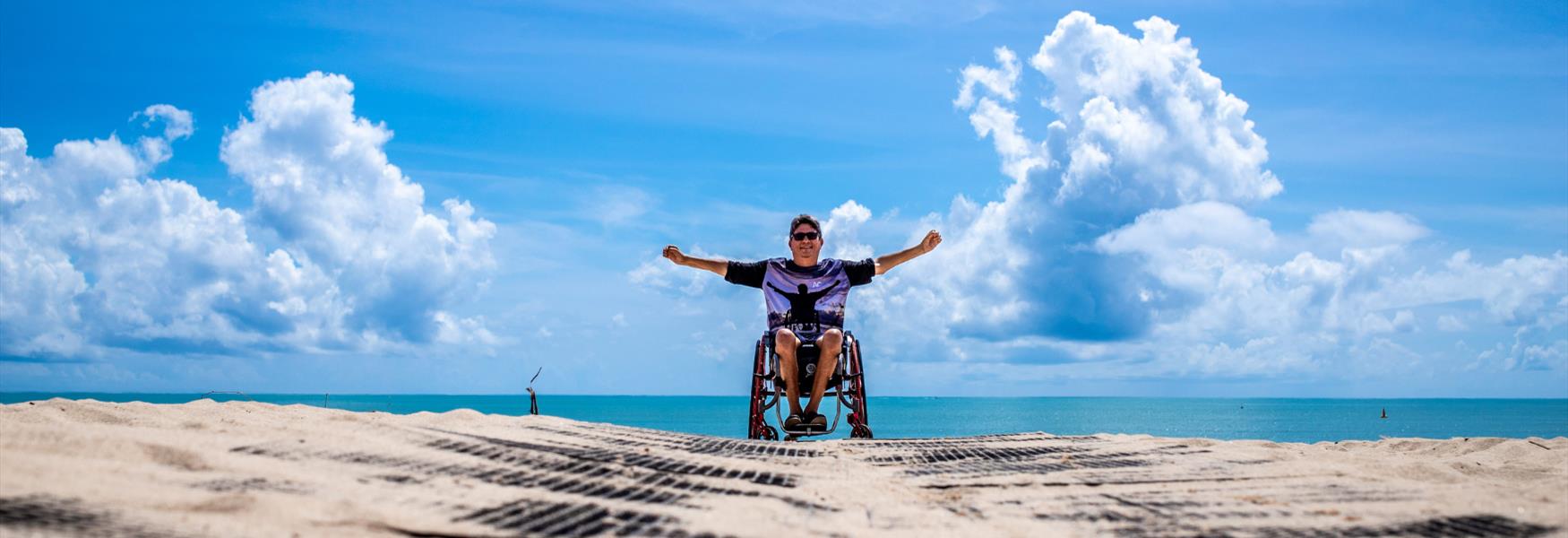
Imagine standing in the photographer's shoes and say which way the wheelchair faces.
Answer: facing the viewer

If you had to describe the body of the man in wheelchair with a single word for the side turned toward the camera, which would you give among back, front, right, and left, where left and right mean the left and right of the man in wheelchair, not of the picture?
front

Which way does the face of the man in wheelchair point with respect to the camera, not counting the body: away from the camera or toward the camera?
toward the camera
